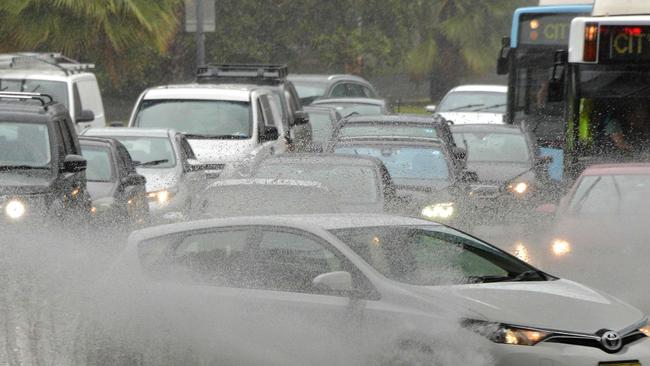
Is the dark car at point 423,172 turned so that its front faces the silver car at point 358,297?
yes

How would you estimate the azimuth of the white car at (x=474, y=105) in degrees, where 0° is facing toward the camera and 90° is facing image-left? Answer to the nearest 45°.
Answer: approximately 0°

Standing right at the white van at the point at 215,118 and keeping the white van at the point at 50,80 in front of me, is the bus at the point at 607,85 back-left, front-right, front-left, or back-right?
back-right

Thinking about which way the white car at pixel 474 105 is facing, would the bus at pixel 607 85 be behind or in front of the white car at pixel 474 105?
in front

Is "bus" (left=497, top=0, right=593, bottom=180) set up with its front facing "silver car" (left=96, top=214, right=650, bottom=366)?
yes

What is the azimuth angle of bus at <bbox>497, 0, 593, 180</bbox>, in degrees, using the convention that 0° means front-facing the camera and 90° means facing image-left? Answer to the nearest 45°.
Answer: approximately 0°

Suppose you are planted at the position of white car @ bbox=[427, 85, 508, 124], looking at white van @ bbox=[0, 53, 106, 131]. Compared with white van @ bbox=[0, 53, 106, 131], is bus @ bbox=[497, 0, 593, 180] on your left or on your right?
left

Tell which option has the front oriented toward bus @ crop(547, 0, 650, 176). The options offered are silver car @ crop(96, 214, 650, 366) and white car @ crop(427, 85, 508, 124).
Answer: the white car

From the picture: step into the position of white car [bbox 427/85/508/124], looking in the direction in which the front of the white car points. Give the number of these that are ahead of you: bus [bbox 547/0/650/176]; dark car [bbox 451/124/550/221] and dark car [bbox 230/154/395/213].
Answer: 3

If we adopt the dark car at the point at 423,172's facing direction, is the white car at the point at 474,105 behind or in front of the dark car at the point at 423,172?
behind
